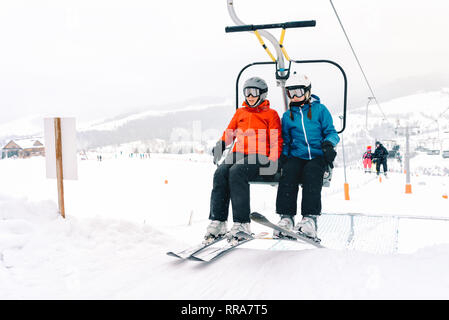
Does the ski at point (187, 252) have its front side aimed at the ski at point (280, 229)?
no

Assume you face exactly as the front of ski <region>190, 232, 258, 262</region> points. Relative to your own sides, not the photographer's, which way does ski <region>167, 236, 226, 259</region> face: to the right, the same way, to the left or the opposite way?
the same way

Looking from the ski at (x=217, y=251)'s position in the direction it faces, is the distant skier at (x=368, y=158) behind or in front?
behind

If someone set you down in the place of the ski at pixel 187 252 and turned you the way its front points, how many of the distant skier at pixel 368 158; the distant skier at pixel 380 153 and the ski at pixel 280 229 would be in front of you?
0

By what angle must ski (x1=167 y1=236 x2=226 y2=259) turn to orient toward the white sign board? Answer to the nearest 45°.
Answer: approximately 90° to its right

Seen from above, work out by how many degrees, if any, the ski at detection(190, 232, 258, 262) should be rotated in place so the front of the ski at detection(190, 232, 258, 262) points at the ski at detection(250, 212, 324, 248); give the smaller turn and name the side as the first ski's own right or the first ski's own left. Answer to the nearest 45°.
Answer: approximately 135° to the first ski's own left

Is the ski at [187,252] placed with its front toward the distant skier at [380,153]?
no

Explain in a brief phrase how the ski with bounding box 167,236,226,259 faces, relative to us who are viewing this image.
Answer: facing the viewer and to the left of the viewer

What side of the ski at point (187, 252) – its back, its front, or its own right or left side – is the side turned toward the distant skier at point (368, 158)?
back

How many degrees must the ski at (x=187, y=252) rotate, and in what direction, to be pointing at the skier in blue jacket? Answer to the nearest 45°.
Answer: approximately 135° to its left

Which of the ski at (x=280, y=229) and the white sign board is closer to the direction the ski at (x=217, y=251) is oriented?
the white sign board

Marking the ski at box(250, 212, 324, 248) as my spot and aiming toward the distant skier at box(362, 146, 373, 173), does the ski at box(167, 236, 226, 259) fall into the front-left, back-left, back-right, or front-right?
back-left

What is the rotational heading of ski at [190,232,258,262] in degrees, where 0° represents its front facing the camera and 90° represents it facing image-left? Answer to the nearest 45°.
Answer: approximately 45°

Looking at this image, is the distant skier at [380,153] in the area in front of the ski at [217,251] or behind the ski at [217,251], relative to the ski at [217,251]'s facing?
behind

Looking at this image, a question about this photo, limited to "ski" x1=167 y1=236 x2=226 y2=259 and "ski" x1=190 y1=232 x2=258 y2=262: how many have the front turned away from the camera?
0

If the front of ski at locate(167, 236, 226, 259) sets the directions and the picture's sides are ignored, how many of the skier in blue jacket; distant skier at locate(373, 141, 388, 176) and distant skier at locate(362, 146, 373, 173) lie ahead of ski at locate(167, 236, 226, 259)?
0

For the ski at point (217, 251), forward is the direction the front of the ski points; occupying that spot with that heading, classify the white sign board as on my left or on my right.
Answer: on my right

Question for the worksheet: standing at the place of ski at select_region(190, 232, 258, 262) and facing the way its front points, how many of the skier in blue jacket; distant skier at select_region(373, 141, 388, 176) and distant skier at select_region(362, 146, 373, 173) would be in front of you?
0
